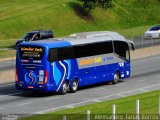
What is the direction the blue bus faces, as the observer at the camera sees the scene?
facing away from the viewer and to the right of the viewer
